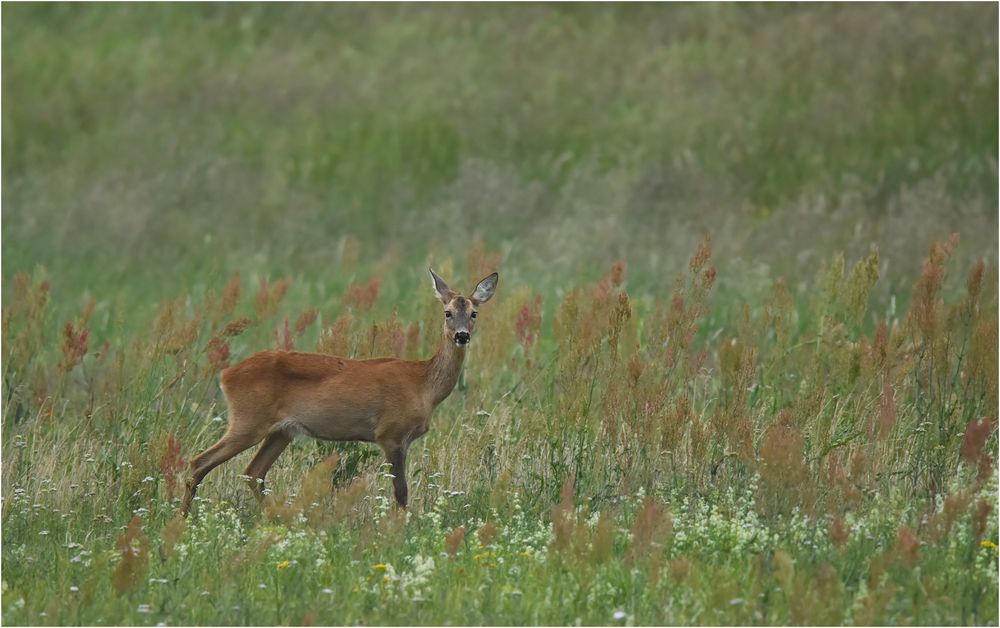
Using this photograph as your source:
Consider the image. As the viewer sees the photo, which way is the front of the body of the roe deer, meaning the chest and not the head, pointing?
to the viewer's right
